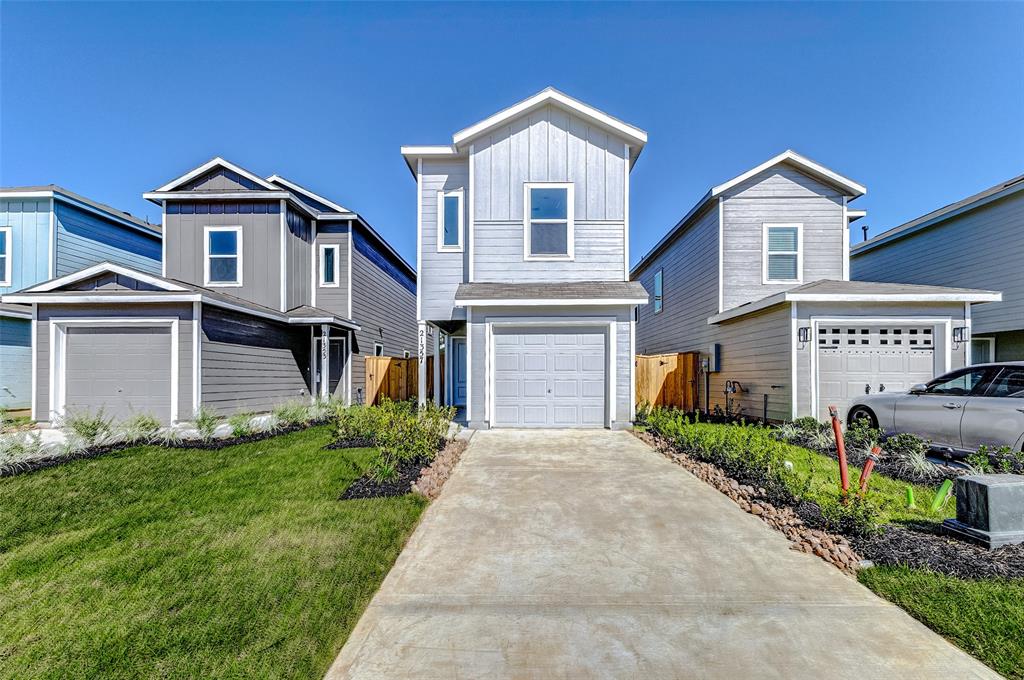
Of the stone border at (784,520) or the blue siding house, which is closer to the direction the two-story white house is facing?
the stone border

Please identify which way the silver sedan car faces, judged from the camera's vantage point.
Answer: facing away from the viewer and to the left of the viewer

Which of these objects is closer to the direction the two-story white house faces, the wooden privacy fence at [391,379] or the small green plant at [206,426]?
the small green plant

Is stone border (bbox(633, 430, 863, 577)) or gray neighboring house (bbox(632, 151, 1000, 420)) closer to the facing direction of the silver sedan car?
the gray neighboring house

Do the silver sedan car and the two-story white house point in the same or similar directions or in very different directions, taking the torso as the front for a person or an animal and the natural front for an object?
very different directions

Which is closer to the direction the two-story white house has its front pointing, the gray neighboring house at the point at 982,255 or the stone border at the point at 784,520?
the stone border

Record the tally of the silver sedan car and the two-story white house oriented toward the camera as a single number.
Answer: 1

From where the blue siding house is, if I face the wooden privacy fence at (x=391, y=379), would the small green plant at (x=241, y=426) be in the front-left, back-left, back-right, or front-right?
front-right

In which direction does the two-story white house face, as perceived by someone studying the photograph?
facing the viewer

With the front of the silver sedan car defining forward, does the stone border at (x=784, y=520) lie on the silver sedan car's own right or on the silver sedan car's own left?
on the silver sedan car's own left

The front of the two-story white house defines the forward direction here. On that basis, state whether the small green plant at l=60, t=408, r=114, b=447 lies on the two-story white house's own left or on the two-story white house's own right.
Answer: on the two-story white house's own right
